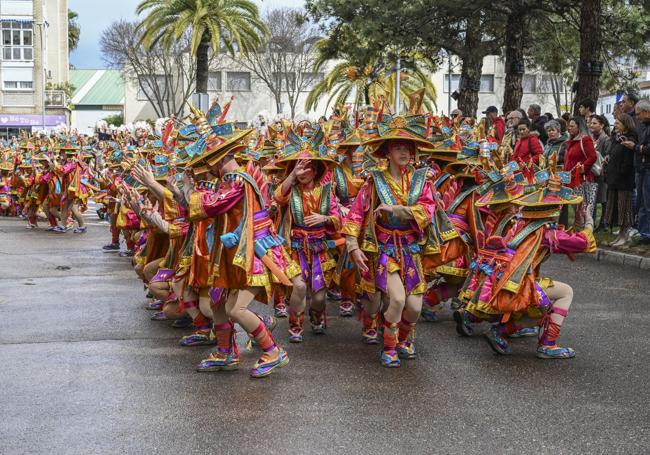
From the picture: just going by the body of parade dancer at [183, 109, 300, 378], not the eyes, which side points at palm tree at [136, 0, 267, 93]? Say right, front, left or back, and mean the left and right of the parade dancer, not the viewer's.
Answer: right

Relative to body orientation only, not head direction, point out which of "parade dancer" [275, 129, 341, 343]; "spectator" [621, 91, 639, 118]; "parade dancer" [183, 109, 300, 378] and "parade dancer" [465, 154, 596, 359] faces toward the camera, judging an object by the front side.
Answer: "parade dancer" [275, 129, 341, 343]

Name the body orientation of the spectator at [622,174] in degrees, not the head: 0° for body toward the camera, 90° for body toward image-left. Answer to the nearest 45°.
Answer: approximately 90°

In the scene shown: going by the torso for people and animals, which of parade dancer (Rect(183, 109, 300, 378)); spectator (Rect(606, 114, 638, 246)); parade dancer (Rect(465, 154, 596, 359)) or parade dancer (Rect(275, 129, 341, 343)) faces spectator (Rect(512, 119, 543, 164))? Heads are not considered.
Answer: spectator (Rect(606, 114, 638, 246))

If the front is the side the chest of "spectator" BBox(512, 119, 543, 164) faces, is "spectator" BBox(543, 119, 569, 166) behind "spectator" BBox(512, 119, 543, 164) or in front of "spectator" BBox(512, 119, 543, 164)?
behind

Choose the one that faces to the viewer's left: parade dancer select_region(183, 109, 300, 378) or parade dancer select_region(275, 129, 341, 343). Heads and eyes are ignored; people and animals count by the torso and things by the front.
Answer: parade dancer select_region(183, 109, 300, 378)

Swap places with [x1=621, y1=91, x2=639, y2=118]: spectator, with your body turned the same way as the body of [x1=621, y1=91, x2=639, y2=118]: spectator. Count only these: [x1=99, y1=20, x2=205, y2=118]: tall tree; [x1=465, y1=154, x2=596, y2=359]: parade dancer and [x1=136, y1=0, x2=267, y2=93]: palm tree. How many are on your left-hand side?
1

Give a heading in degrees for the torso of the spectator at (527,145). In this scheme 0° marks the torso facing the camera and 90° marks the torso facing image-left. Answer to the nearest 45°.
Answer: approximately 45°

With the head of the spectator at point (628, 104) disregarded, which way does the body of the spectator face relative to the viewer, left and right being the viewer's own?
facing to the left of the viewer

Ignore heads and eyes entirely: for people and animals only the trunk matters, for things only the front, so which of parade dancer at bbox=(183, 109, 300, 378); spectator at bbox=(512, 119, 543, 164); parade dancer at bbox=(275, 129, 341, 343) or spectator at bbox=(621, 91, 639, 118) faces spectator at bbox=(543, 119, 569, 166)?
spectator at bbox=(621, 91, 639, 118)

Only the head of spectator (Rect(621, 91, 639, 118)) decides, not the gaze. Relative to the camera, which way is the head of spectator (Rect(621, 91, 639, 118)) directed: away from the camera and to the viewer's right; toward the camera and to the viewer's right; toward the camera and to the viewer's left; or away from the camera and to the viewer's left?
toward the camera and to the viewer's left
